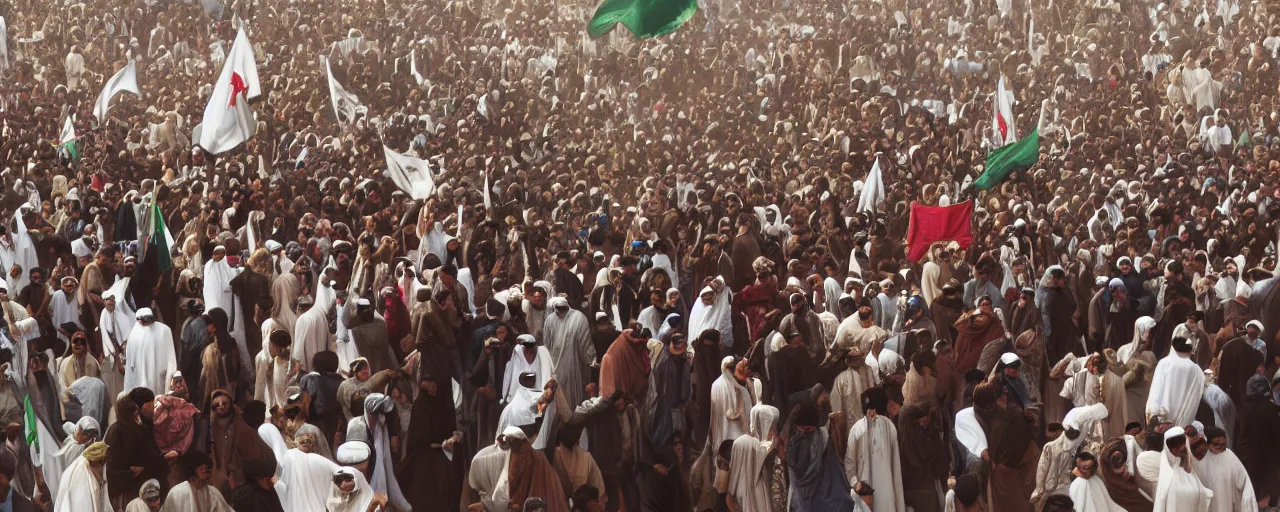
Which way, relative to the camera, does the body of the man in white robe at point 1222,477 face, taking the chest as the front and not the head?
toward the camera

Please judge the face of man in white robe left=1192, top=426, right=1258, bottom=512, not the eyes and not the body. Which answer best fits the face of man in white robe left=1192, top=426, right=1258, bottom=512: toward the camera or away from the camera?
toward the camera

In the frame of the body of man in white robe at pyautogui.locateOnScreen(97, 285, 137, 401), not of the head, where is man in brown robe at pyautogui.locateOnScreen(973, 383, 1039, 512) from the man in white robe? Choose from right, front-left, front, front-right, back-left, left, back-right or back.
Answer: front-left

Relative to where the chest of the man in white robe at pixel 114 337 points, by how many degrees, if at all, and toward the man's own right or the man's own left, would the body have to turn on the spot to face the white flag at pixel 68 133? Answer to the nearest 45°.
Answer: approximately 180°

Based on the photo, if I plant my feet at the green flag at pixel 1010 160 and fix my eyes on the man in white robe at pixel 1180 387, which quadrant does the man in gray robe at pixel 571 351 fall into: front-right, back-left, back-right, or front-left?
front-right

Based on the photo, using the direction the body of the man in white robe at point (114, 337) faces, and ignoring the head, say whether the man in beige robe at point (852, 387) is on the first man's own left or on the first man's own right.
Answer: on the first man's own left

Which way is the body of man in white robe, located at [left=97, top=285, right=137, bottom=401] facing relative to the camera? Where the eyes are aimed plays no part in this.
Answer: toward the camera
